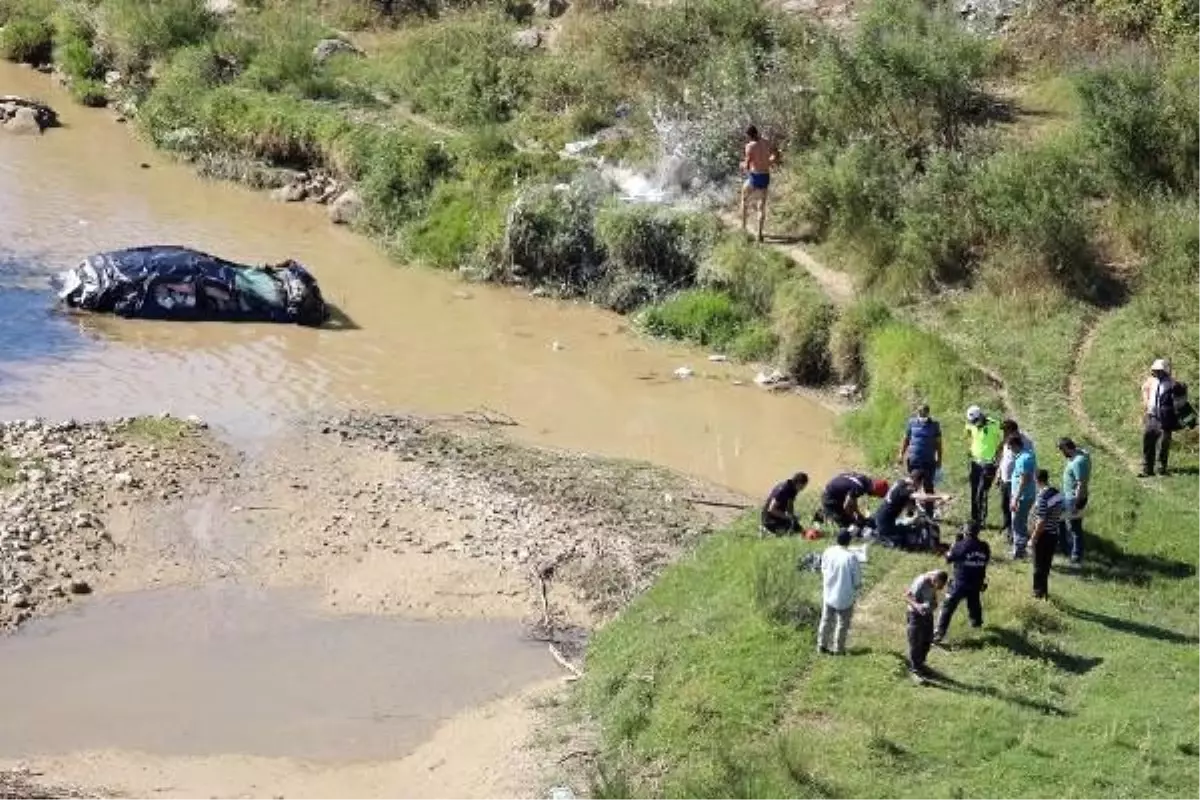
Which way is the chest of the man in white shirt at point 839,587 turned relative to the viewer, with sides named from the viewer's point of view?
facing away from the viewer

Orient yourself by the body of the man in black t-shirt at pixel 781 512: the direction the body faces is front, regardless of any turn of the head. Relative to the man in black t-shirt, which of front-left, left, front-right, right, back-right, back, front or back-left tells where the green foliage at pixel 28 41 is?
back-left

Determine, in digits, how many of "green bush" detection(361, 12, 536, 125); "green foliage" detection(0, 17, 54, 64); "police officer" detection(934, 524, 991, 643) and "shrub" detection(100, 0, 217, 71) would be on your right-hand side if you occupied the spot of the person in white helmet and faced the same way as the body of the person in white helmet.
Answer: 3

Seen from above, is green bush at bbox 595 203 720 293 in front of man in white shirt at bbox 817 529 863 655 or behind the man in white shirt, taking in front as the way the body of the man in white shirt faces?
in front

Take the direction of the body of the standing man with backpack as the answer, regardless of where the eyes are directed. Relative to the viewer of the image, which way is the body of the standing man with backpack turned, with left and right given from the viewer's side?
facing the viewer and to the left of the viewer

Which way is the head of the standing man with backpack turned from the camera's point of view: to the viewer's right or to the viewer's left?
to the viewer's left

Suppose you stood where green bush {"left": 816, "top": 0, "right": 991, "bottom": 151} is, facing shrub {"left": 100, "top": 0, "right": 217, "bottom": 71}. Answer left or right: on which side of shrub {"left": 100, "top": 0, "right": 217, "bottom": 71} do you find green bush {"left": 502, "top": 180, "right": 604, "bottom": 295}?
left

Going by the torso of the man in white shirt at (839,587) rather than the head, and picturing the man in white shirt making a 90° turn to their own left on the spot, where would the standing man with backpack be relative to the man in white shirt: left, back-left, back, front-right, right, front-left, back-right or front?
back-right

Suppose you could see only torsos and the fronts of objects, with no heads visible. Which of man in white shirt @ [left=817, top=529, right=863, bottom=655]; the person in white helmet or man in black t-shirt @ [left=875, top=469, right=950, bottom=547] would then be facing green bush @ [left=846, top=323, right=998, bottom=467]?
the man in white shirt

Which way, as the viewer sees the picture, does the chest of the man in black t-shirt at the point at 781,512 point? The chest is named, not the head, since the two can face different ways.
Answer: to the viewer's right

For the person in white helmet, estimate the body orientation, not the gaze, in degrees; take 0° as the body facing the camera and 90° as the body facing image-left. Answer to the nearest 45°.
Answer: approximately 45°

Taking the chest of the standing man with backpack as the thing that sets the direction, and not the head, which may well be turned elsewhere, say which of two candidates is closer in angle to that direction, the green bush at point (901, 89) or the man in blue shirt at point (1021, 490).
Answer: the man in blue shirt

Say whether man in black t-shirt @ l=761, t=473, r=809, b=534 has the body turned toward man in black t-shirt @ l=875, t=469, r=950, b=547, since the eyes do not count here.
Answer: yes

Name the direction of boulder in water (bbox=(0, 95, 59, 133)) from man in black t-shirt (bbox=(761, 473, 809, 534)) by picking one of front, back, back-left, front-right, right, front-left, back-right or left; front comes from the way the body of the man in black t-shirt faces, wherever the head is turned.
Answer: back-left
